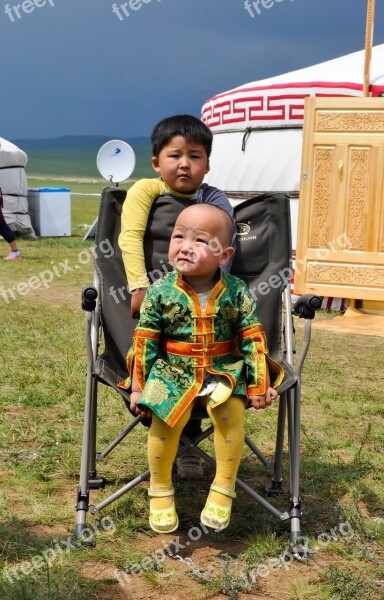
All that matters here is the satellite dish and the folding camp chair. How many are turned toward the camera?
2

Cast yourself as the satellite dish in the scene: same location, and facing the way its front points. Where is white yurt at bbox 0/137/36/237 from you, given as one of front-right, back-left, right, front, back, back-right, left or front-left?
back-right

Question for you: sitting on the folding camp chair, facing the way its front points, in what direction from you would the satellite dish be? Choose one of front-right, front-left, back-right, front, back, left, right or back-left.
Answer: back

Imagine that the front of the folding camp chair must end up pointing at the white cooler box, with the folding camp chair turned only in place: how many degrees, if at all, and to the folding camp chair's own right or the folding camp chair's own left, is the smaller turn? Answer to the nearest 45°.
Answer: approximately 180°

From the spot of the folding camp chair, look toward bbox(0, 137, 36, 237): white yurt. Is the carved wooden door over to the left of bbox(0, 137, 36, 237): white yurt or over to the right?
right

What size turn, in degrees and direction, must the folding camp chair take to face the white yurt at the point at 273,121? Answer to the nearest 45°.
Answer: approximately 180°

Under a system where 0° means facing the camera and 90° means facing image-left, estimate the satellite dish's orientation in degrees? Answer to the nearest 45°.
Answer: approximately 0°

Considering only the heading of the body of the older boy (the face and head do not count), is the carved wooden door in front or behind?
behind
